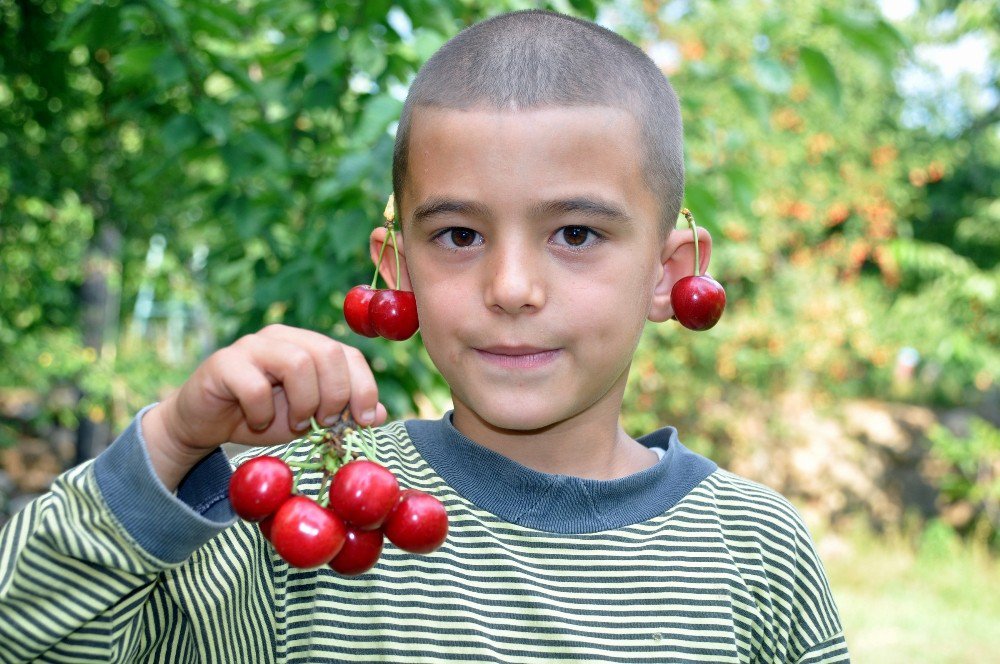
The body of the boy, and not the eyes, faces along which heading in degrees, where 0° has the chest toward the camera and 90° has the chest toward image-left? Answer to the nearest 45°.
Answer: approximately 0°
